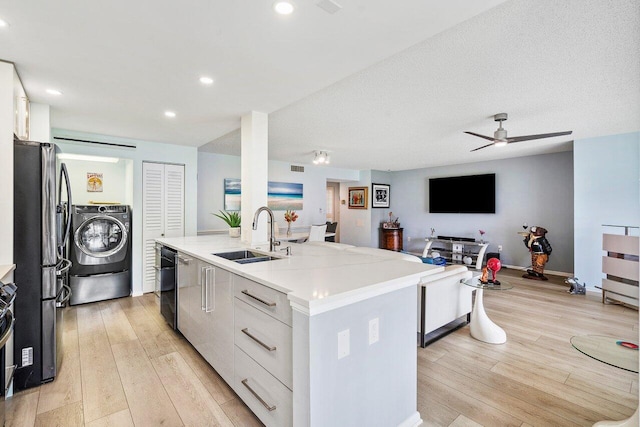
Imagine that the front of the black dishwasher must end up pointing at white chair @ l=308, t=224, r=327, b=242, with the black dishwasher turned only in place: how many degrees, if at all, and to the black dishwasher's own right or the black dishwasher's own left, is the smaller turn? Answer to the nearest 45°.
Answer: approximately 135° to the black dishwasher's own right

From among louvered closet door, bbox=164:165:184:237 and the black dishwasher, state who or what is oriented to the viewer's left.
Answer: the black dishwasher

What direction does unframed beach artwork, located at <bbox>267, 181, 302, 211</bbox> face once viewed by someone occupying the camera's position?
facing the viewer and to the right of the viewer

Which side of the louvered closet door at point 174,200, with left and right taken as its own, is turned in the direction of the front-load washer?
right

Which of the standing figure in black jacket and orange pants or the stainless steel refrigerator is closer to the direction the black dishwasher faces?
the stainless steel refrigerator

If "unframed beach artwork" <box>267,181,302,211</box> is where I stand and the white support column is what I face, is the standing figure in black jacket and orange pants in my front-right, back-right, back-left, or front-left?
front-left

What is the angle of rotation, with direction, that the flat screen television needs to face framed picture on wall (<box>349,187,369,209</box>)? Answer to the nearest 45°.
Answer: approximately 45° to its right

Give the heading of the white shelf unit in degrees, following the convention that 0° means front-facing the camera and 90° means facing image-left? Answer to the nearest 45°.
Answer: approximately 45°

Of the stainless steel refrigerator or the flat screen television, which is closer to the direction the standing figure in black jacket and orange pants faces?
the stainless steel refrigerator

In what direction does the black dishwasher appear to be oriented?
to the viewer's left

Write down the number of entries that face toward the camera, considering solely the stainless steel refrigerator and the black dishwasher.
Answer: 0

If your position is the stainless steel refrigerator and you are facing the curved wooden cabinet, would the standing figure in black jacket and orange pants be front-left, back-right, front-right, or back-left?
front-right

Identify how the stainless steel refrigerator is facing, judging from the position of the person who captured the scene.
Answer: facing to the right of the viewer

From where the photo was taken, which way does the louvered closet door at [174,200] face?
toward the camera

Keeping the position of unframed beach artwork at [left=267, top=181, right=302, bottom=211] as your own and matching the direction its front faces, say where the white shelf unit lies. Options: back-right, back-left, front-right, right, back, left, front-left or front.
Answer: front-left

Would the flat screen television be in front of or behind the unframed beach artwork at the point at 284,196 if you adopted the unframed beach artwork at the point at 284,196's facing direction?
in front
